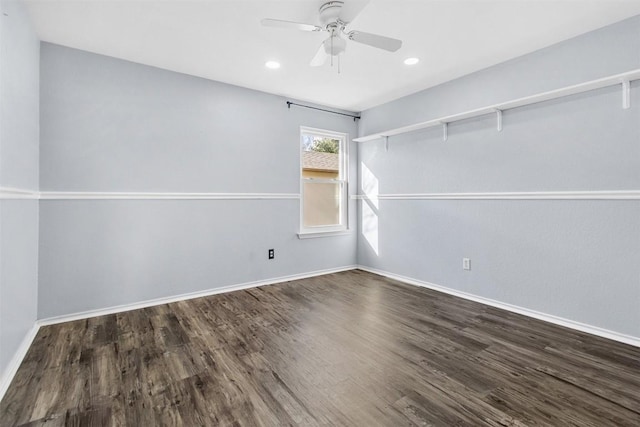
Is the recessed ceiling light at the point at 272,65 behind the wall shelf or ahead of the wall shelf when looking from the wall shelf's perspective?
ahead

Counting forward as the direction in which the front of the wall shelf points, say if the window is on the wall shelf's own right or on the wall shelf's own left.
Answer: on the wall shelf's own right

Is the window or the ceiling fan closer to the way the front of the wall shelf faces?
the ceiling fan

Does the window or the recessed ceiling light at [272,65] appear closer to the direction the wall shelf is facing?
the recessed ceiling light

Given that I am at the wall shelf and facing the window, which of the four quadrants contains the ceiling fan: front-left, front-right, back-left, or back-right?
front-left

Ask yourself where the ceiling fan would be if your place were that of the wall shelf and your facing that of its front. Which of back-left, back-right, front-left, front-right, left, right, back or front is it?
front

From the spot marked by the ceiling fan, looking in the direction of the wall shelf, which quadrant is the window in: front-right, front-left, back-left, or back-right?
front-left

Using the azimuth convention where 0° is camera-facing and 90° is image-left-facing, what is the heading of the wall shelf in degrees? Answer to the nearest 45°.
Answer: approximately 45°

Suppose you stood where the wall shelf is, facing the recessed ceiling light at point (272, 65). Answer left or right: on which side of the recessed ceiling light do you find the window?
right
